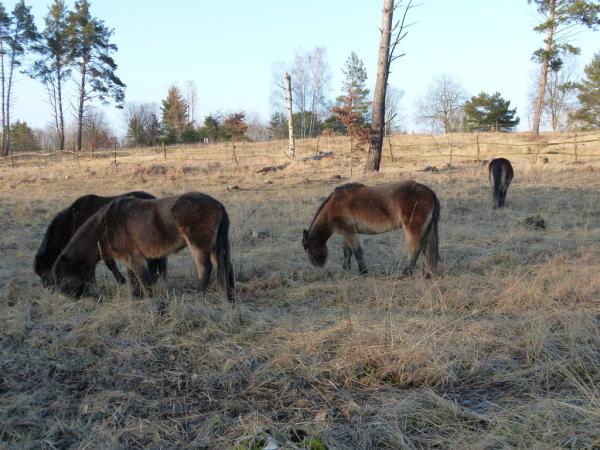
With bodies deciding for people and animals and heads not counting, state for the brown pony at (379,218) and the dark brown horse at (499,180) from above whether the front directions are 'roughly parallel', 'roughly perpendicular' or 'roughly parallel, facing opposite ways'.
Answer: roughly perpendicular

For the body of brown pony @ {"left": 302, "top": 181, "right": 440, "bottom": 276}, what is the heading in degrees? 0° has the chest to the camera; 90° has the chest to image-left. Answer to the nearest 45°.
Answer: approximately 90°

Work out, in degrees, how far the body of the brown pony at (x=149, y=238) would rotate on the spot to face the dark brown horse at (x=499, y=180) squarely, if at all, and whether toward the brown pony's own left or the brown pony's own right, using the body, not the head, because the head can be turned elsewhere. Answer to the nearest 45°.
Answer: approximately 135° to the brown pony's own right

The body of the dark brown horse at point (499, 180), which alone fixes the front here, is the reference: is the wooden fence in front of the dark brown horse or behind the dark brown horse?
in front

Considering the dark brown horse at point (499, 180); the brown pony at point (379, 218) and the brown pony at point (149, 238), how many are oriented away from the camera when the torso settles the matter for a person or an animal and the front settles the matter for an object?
1

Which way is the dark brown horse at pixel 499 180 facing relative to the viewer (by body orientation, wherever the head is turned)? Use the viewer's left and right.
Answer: facing away from the viewer

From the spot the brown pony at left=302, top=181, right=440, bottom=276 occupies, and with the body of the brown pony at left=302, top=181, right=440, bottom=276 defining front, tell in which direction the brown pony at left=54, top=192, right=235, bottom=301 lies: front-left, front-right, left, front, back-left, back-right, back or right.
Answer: front-left

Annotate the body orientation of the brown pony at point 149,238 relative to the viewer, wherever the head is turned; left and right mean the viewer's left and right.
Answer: facing to the left of the viewer

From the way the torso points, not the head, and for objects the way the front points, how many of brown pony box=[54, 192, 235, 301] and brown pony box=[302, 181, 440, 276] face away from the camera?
0

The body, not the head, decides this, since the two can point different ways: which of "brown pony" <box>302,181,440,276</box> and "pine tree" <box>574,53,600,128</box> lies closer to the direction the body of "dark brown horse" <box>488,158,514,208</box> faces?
the pine tree
